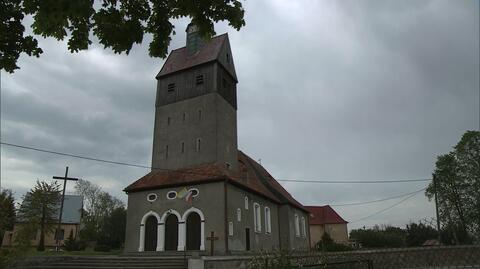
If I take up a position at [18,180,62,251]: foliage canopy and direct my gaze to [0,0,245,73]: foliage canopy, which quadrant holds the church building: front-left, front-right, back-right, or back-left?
front-left

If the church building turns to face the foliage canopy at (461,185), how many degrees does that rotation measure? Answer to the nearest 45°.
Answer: approximately 135° to its left

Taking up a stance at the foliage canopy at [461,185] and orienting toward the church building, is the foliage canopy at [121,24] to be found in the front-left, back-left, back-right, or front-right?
front-left

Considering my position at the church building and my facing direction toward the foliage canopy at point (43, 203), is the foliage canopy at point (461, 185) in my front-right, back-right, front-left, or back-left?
back-right

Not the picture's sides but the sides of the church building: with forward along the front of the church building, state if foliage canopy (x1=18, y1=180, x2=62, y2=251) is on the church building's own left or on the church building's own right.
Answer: on the church building's own right

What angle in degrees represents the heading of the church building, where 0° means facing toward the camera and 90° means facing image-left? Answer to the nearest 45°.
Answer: approximately 45°

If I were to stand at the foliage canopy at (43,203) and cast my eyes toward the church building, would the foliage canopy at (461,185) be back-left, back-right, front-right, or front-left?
front-left
